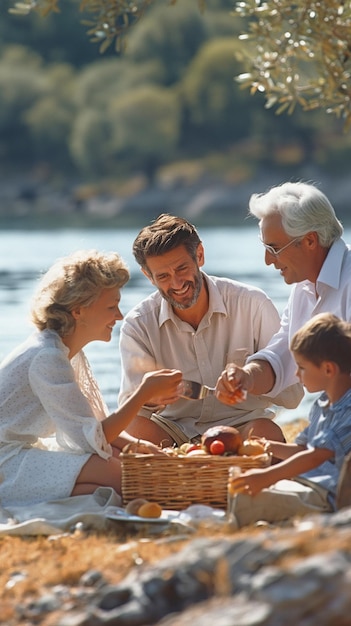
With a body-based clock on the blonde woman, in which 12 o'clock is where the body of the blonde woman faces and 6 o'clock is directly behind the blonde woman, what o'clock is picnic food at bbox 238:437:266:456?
The picnic food is roughly at 1 o'clock from the blonde woman.

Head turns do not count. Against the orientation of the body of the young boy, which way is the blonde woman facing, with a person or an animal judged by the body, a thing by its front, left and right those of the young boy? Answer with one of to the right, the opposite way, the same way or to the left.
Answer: the opposite way

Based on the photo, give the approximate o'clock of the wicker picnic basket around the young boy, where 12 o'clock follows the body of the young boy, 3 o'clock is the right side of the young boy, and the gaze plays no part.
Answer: The wicker picnic basket is roughly at 1 o'clock from the young boy.

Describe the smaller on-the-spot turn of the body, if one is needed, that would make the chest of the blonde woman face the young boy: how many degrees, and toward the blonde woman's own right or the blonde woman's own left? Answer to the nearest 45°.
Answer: approximately 45° to the blonde woman's own right

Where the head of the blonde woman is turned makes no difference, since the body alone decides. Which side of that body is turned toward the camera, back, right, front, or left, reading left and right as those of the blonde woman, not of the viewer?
right

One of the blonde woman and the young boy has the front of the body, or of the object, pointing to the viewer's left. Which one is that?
the young boy

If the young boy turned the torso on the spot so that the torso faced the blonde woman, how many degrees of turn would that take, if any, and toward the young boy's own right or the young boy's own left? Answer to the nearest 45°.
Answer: approximately 45° to the young boy's own right

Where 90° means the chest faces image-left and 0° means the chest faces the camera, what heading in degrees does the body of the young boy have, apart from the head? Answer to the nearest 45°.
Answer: approximately 90°

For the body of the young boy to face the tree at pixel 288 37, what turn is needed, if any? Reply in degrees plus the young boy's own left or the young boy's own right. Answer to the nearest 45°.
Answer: approximately 90° to the young boy's own right

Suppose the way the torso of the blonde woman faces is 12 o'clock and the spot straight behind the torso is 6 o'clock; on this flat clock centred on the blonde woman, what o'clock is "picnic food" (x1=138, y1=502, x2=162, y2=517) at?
The picnic food is roughly at 2 o'clock from the blonde woman.

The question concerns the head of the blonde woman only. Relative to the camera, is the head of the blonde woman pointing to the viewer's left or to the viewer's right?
to the viewer's right

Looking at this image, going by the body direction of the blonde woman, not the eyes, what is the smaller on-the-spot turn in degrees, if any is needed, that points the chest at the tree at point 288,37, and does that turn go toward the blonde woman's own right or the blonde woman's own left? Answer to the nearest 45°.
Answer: approximately 45° to the blonde woman's own left
